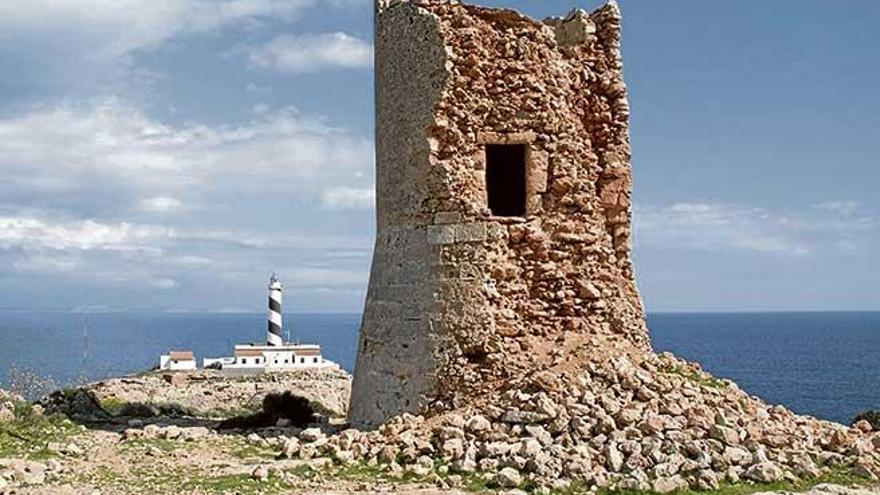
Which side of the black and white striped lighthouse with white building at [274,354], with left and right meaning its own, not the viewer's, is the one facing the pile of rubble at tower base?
front

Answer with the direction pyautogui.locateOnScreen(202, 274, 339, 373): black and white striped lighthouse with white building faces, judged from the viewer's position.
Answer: facing the viewer

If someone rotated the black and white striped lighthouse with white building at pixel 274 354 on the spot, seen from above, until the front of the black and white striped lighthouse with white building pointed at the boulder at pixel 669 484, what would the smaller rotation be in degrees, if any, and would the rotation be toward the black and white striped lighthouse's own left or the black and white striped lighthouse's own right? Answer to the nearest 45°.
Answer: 0° — it already faces it

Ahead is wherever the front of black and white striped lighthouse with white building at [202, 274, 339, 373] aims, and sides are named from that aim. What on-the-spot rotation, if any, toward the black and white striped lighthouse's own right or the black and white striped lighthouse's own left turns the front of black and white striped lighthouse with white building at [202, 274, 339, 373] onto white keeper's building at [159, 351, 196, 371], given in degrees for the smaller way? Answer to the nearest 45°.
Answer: approximately 90° to the black and white striped lighthouse's own right

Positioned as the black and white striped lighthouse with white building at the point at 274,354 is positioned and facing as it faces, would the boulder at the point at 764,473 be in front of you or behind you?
in front

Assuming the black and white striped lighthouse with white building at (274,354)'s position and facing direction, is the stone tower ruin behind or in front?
in front

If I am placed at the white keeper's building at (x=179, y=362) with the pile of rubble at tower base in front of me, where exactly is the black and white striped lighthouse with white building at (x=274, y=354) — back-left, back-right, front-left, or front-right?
front-left
